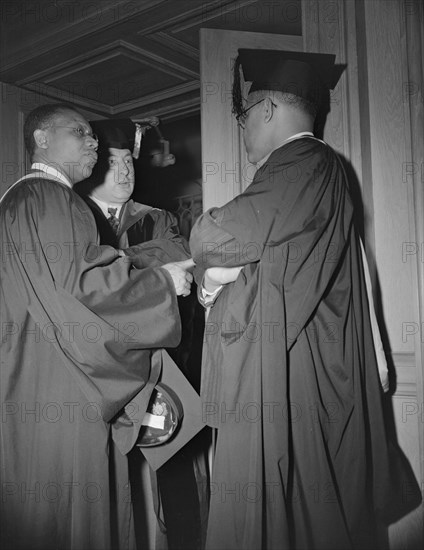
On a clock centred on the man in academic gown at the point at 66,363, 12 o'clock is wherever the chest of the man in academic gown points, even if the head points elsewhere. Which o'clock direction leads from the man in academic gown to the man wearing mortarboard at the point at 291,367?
The man wearing mortarboard is roughly at 1 o'clock from the man in academic gown.

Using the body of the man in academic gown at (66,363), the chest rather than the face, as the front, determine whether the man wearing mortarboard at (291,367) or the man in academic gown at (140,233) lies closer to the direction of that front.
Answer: the man wearing mortarboard

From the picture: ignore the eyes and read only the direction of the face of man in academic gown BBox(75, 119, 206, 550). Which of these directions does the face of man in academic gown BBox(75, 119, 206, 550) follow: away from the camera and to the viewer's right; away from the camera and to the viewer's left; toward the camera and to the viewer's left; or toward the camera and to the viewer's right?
toward the camera and to the viewer's right

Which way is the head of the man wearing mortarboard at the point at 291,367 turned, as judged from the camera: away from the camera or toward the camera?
away from the camera

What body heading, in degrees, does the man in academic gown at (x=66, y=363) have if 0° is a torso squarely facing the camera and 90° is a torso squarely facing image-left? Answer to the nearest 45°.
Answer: approximately 270°
